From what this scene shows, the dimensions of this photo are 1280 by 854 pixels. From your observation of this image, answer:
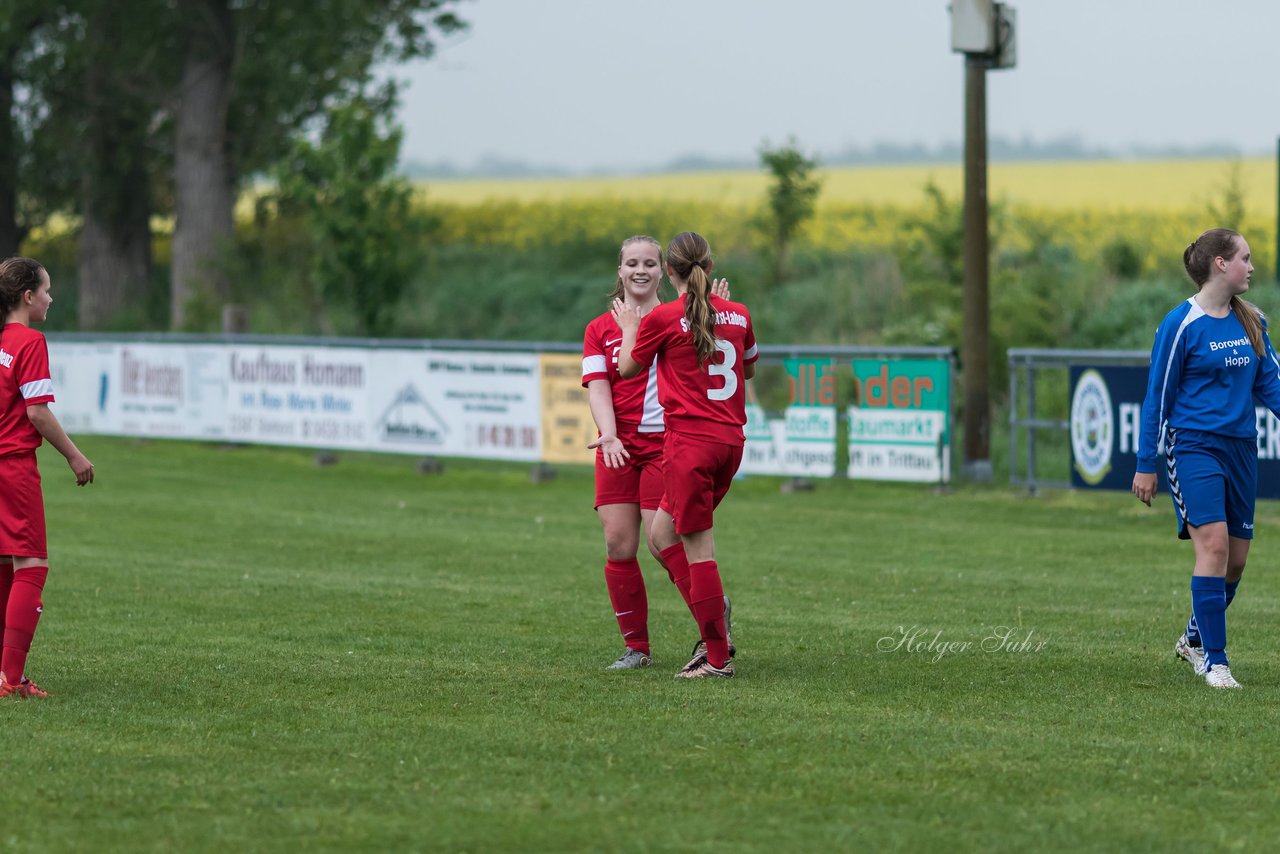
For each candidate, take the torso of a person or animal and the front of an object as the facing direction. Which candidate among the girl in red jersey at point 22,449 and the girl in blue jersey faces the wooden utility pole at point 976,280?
the girl in red jersey

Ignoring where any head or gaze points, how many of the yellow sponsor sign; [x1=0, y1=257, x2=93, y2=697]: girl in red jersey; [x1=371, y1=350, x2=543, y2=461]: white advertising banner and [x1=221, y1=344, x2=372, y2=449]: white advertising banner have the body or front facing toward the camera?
3

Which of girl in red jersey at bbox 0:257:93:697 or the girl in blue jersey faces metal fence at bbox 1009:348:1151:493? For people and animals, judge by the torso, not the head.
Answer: the girl in red jersey

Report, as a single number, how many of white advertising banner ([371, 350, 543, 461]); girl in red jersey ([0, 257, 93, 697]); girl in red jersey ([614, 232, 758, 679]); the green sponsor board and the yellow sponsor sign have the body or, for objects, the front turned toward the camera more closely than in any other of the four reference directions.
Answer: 3

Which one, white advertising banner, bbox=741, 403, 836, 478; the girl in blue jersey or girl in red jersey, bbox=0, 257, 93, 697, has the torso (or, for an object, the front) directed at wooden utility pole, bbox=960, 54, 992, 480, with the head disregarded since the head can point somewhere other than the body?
the girl in red jersey

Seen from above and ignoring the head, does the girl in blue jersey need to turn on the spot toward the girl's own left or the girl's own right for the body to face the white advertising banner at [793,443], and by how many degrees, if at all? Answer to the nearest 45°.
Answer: approximately 180°

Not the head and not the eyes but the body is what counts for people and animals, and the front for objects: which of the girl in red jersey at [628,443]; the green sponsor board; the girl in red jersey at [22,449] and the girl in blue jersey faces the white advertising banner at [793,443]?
the girl in red jersey at [22,449]

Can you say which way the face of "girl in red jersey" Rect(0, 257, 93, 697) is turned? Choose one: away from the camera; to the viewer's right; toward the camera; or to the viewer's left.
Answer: to the viewer's right

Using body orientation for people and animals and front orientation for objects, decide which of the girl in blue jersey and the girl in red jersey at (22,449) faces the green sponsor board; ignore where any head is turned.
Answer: the girl in red jersey

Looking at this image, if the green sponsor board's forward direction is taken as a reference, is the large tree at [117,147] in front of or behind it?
behind

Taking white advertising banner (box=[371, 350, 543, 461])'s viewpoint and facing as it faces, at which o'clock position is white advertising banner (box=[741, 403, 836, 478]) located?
white advertising banner (box=[741, 403, 836, 478]) is roughly at 10 o'clock from white advertising banner (box=[371, 350, 543, 461]).
